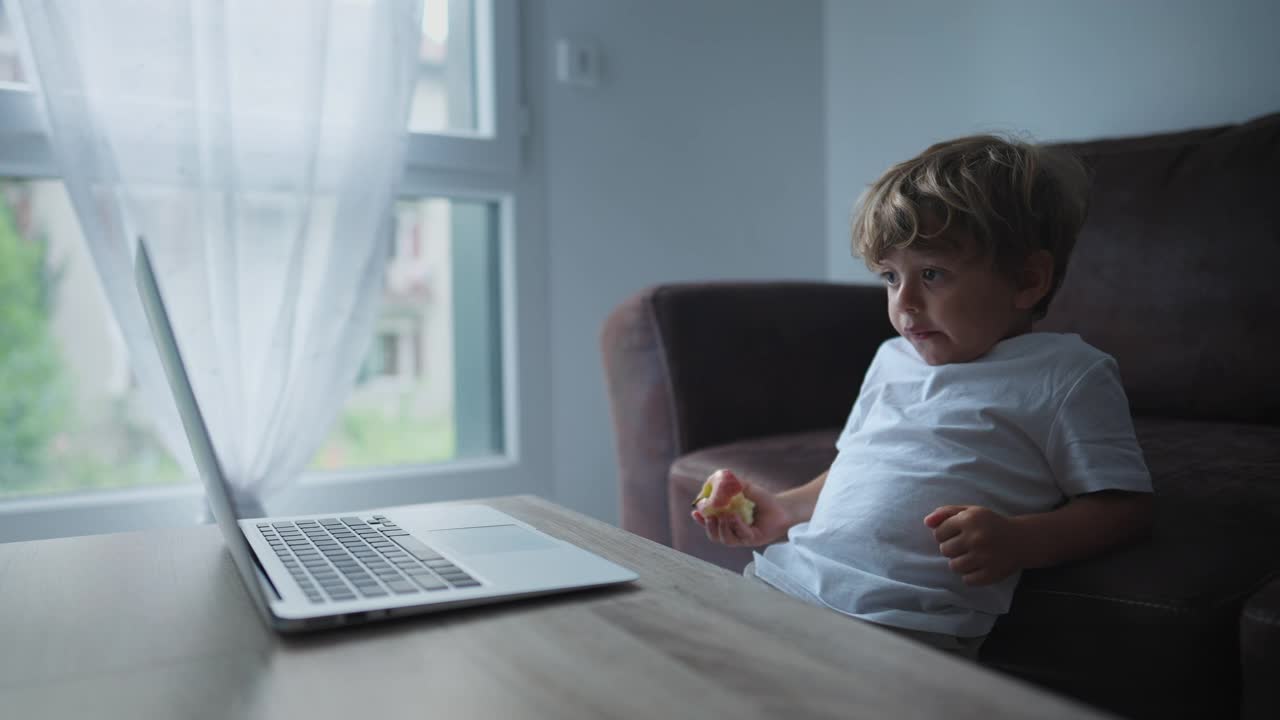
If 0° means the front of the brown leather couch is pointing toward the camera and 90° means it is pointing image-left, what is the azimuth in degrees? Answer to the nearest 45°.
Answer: approximately 45°

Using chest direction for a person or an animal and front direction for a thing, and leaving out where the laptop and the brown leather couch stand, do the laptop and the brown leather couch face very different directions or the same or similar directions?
very different directions

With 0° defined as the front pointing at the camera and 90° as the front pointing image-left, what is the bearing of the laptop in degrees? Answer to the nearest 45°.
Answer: approximately 270°

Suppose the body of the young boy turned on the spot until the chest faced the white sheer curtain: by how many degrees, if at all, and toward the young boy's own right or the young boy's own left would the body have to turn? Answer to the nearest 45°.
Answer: approximately 90° to the young boy's own right

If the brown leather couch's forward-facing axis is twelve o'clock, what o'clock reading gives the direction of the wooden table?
The wooden table is roughly at 11 o'clock from the brown leather couch.
